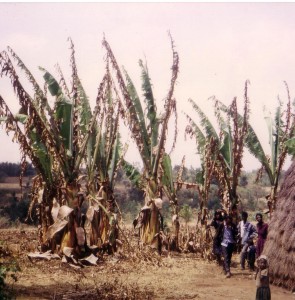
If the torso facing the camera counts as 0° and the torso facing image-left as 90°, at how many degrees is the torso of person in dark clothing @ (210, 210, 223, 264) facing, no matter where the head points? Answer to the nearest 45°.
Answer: approximately 0°

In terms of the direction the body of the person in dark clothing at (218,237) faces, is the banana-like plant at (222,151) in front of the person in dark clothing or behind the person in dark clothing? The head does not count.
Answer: behind

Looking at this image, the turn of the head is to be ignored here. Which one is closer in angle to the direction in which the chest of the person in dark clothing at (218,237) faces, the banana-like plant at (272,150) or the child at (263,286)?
the child

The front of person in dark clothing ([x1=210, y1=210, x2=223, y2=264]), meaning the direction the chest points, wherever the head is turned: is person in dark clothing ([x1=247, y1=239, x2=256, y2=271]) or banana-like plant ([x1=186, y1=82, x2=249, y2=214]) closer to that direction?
the person in dark clothing

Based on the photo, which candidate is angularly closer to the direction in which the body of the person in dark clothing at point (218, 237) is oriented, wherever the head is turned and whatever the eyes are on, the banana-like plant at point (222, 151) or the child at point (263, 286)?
the child

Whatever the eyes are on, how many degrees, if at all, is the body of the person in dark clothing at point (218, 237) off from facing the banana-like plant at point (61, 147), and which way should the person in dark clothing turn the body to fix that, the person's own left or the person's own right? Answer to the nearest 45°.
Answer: approximately 90° to the person's own right

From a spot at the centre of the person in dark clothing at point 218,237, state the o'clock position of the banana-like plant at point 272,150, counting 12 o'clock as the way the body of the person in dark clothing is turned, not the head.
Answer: The banana-like plant is roughly at 7 o'clock from the person in dark clothing.

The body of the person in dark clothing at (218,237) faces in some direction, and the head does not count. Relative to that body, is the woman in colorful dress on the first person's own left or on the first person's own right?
on the first person's own left

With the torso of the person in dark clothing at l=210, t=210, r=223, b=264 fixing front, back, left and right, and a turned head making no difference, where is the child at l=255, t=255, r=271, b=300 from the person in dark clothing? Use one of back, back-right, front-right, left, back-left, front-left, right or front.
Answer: front

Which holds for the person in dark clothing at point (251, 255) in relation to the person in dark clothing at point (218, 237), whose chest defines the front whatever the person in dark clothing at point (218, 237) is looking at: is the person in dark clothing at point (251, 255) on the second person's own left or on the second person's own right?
on the second person's own left

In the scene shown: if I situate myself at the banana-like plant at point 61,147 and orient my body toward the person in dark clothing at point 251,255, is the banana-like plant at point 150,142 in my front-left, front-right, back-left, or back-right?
front-left
